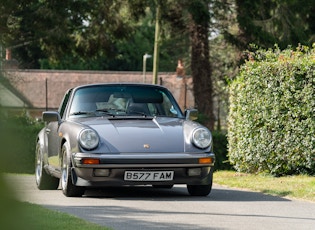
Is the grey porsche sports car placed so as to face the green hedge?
no

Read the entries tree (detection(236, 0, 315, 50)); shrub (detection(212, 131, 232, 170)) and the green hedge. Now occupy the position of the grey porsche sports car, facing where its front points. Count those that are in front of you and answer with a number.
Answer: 0

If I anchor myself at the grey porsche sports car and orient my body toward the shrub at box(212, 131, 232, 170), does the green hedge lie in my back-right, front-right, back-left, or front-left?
front-right

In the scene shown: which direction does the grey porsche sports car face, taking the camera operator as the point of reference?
facing the viewer

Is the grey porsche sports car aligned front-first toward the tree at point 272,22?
no

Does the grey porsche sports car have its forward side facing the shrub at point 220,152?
no
